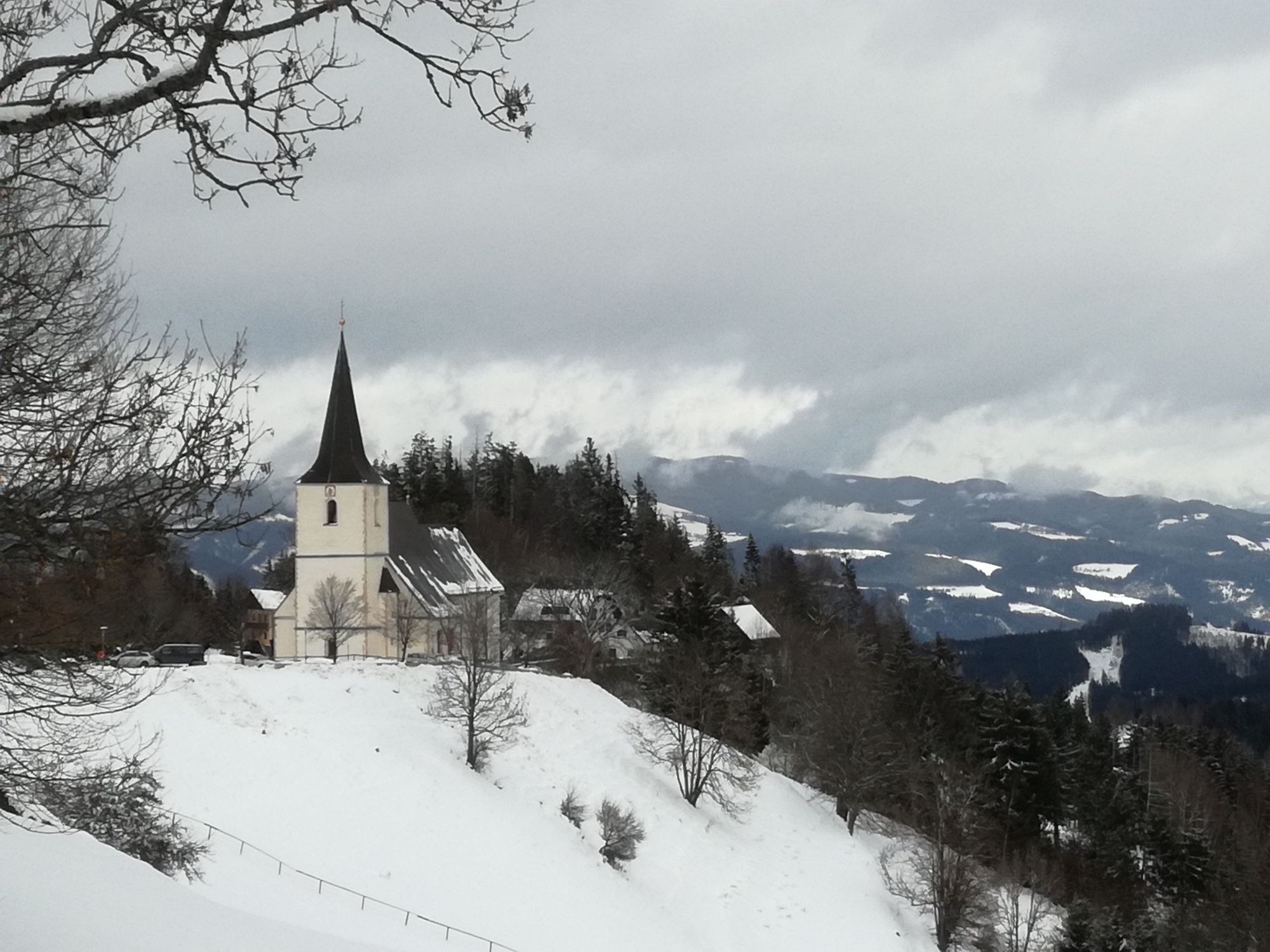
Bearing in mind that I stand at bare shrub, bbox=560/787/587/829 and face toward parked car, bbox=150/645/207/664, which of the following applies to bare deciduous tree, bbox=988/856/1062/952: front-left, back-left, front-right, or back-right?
back-right

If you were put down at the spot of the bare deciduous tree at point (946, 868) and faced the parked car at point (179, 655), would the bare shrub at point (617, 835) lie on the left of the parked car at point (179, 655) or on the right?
left

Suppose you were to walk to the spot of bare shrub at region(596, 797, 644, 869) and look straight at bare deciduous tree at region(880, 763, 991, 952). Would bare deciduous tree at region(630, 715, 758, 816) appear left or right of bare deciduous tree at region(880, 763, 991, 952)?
left

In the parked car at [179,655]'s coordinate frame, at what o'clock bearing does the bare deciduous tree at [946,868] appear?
The bare deciduous tree is roughly at 7 o'clock from the parked car.

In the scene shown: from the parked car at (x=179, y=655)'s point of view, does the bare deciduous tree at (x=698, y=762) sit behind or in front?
behind

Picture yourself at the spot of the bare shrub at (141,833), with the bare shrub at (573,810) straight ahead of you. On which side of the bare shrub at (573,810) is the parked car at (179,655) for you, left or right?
left

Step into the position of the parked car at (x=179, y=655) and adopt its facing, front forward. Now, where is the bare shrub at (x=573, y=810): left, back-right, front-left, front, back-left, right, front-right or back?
back-left

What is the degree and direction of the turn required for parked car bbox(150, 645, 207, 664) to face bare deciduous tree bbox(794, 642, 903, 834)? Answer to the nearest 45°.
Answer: approximately 180°

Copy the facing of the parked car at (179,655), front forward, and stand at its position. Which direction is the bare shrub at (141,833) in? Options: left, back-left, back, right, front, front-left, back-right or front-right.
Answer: left

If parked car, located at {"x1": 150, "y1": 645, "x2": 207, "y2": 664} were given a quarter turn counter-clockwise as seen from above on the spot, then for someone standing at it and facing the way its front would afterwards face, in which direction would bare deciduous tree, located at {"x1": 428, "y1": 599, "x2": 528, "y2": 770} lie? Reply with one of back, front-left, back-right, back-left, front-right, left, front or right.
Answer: front-left

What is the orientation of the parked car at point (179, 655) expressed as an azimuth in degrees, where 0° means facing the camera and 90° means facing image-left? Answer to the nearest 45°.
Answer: approximately 90°

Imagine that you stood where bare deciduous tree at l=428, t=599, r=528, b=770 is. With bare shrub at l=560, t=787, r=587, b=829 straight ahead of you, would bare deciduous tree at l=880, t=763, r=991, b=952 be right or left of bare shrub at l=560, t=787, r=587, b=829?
left
